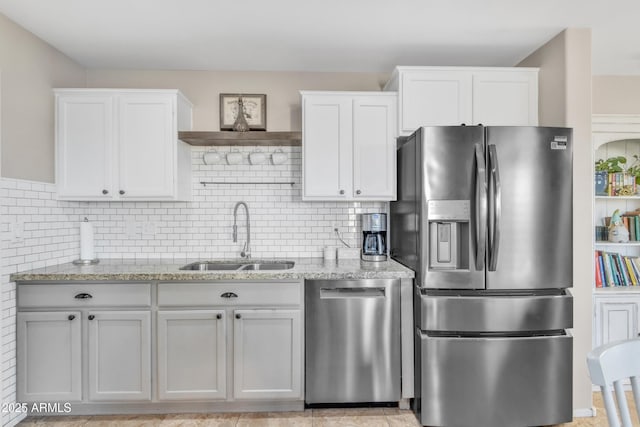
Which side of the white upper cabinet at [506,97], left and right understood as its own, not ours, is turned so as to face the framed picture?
right

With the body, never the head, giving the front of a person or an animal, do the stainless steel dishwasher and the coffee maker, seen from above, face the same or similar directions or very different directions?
same or similar directions

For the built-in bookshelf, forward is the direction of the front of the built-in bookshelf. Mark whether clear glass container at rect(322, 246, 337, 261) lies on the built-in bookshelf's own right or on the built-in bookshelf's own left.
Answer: on the built-in bookshelf's own right

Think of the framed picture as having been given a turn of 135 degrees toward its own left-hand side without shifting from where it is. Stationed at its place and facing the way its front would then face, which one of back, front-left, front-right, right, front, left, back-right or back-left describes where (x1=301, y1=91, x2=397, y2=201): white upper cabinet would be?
right

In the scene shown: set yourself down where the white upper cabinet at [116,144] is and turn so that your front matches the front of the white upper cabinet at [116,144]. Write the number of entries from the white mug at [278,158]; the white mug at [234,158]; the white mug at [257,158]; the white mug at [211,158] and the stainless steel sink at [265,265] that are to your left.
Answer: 5

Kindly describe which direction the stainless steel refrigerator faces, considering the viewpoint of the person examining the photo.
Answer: facing the viewer

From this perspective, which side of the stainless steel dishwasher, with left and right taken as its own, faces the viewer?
front

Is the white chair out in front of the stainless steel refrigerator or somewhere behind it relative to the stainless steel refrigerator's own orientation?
in front

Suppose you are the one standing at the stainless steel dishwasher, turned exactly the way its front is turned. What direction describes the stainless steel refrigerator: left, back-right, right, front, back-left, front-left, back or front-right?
left

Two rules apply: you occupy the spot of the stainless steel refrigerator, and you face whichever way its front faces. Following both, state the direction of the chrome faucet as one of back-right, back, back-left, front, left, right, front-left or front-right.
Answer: right

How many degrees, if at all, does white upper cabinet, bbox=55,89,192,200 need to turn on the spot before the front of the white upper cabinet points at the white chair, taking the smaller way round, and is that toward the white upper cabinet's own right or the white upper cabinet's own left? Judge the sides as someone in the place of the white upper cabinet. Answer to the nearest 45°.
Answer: approximately 45° to the white upper cabinet's own left

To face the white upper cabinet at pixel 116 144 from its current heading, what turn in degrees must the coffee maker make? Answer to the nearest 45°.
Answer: approximately 90° to its right

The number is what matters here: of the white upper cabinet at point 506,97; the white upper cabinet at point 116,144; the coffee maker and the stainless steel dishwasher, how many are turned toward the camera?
4

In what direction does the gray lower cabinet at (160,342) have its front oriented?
toward the camera

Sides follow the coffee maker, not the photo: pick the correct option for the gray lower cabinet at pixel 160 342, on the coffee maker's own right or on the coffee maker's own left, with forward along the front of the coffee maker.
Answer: on the coffee maker's own right

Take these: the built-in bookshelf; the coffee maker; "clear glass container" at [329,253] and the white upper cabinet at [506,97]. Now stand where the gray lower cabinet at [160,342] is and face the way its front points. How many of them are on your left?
4

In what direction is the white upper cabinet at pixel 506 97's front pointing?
toward the camera
